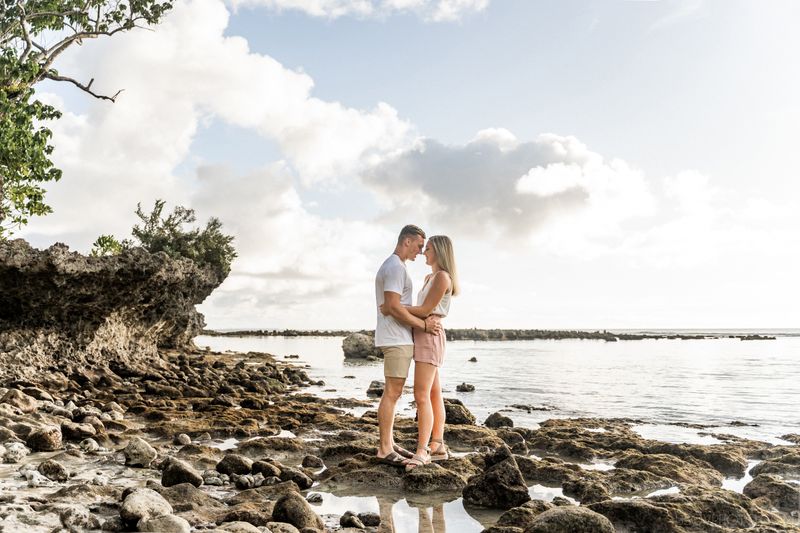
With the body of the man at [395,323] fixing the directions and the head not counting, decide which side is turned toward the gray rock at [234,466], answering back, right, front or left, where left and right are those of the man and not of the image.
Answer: back

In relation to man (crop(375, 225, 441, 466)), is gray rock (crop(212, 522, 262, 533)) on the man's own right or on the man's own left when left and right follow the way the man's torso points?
on the man's own right

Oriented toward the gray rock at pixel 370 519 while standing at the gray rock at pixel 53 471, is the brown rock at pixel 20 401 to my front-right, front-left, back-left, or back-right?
back-left

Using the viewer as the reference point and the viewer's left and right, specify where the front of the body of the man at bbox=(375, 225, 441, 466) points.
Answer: facing to the right of the viewer

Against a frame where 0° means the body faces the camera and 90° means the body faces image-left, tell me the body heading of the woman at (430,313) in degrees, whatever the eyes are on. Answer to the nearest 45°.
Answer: approximately 90°

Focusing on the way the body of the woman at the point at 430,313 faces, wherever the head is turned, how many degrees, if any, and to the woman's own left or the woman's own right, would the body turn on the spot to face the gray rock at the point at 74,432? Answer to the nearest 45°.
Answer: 0° — they already face it

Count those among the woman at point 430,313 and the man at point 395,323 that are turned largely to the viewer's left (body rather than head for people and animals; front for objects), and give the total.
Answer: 1

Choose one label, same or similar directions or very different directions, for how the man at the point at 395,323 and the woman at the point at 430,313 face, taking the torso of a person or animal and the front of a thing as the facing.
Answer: very different directions

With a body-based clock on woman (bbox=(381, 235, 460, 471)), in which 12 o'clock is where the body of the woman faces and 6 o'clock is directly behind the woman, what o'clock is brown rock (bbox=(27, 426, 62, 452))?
The brown rock is roughly at 12 o'clock from the woman.

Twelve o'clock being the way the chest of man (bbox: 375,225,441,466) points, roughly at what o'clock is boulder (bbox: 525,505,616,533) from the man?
The boulder is roughly at 2 o'clock from the man.

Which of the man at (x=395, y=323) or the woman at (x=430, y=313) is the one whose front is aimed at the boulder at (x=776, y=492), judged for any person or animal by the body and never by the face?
the man

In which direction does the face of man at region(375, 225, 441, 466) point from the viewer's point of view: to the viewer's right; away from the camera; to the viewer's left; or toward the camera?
to the viewer's right

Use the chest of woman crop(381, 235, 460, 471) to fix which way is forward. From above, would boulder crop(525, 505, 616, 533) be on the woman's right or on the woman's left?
on the woman's left

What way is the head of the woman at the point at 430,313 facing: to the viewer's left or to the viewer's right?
to the viewer's left
